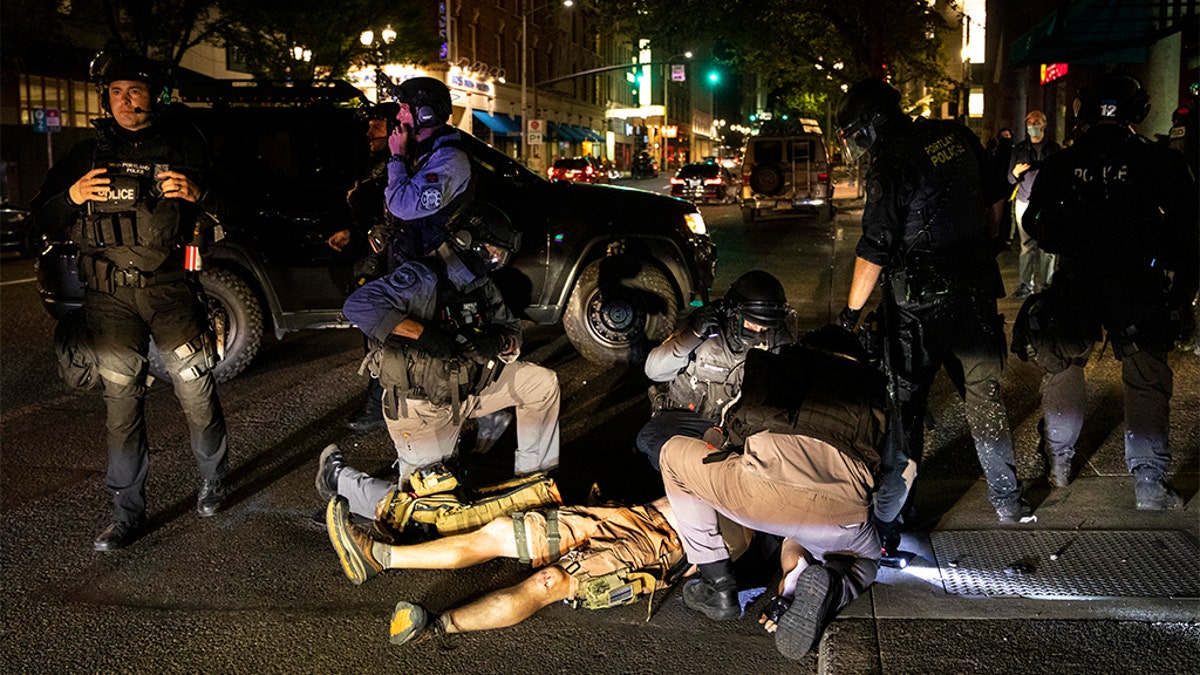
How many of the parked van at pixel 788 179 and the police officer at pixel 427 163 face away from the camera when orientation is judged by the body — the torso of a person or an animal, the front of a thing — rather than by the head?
1

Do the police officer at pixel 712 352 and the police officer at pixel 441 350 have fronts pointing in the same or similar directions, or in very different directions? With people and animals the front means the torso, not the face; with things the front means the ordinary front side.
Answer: same or similar directions

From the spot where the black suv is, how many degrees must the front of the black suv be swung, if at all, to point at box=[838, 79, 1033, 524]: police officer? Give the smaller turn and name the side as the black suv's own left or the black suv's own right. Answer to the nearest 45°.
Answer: approximately 45° to the black suv's own right

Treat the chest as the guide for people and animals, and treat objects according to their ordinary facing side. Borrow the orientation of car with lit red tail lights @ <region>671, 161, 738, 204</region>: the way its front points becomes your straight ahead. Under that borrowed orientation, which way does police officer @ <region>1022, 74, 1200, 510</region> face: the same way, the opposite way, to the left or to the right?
the same way

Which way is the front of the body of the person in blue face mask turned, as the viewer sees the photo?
toward the camera

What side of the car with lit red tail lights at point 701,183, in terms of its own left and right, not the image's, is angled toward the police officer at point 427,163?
back

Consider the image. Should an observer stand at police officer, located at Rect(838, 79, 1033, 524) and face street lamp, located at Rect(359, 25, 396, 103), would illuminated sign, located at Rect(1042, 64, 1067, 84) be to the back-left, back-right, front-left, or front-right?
front-right

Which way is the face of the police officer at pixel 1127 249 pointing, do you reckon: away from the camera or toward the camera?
away from the camera

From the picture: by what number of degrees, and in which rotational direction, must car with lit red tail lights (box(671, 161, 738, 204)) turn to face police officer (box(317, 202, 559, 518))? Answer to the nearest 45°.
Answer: approximately 180°

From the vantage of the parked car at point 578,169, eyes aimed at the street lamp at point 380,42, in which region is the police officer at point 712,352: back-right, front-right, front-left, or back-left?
front-left

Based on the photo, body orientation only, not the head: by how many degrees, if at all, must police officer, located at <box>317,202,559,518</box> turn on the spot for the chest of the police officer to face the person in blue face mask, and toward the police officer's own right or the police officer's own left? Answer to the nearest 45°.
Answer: approximately 90° to the police officer's own left

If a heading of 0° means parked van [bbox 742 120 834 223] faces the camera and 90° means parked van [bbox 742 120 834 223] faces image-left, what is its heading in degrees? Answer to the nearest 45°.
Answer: approximately 180°

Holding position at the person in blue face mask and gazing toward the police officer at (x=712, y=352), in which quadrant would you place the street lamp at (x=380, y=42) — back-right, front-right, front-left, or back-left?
back-right

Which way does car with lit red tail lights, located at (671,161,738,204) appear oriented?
away from the camera

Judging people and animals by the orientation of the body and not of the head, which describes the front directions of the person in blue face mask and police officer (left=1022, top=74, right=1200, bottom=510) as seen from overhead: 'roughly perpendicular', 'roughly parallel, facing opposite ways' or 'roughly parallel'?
roughly parallel, facing opposite ways

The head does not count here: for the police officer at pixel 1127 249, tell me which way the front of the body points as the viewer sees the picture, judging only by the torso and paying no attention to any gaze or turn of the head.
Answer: away from the camera

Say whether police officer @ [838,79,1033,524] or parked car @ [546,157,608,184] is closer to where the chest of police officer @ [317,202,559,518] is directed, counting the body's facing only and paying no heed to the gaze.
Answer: the police officer
